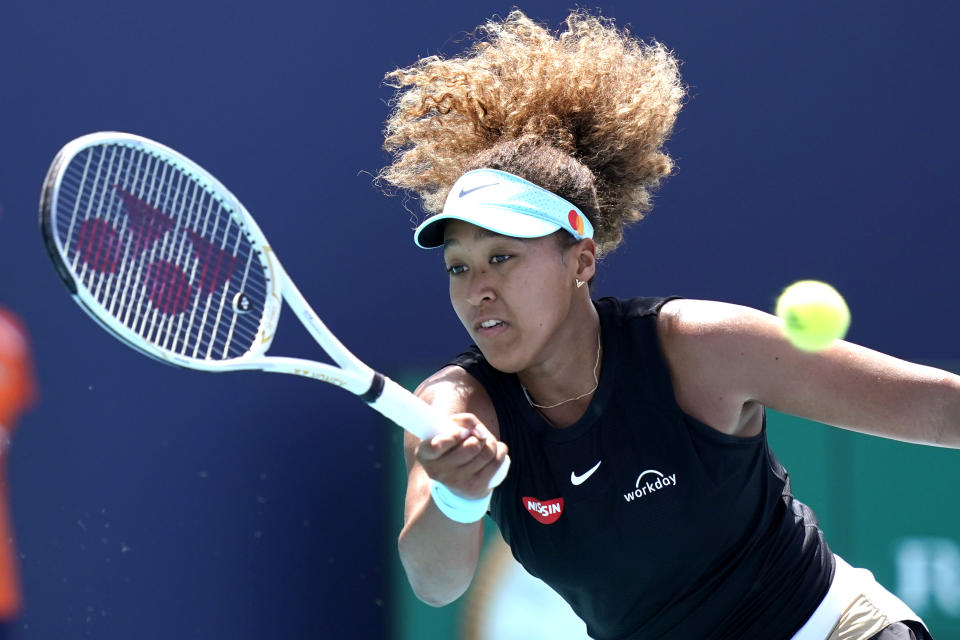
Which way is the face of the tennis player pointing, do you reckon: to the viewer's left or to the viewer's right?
to the viewer's left

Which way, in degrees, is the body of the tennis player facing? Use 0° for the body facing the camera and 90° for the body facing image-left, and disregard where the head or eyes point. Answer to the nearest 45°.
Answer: approximately 45°
